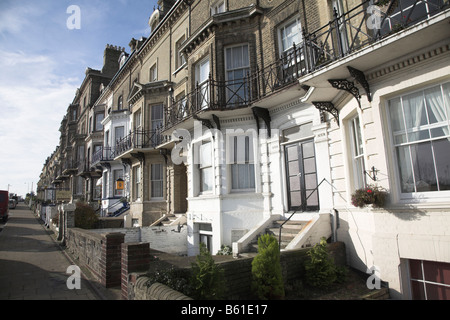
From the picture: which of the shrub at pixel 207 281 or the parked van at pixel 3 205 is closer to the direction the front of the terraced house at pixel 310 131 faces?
the shrub

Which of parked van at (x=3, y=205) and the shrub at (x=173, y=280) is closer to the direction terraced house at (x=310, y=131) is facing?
the shrub

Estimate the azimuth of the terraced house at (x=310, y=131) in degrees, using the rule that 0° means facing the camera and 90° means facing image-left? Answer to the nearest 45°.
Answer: approximately 45°

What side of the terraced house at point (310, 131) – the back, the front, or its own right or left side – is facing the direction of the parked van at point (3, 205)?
right

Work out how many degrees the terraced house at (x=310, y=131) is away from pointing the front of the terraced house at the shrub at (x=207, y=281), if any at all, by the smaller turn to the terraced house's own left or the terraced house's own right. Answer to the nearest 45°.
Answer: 0° — it already faces it
